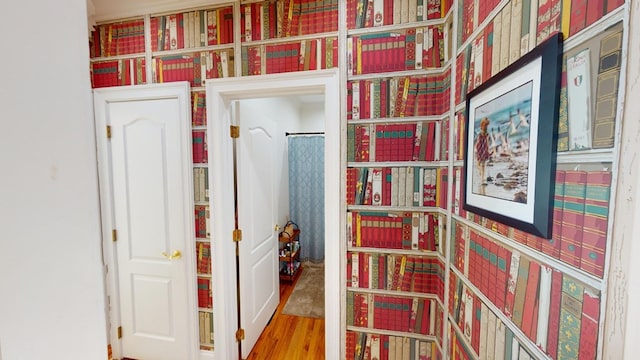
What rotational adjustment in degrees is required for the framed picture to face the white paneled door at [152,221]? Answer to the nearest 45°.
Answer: approximately 45° to its right

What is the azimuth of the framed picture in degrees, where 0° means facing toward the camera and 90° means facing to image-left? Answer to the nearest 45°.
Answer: approximately 45°

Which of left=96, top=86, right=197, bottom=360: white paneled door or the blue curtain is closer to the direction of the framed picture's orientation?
the white paneled door

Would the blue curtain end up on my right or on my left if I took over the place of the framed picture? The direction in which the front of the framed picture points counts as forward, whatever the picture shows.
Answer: on my right

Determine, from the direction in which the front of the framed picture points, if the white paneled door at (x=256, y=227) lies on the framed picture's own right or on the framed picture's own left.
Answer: on the framed picture's own right
